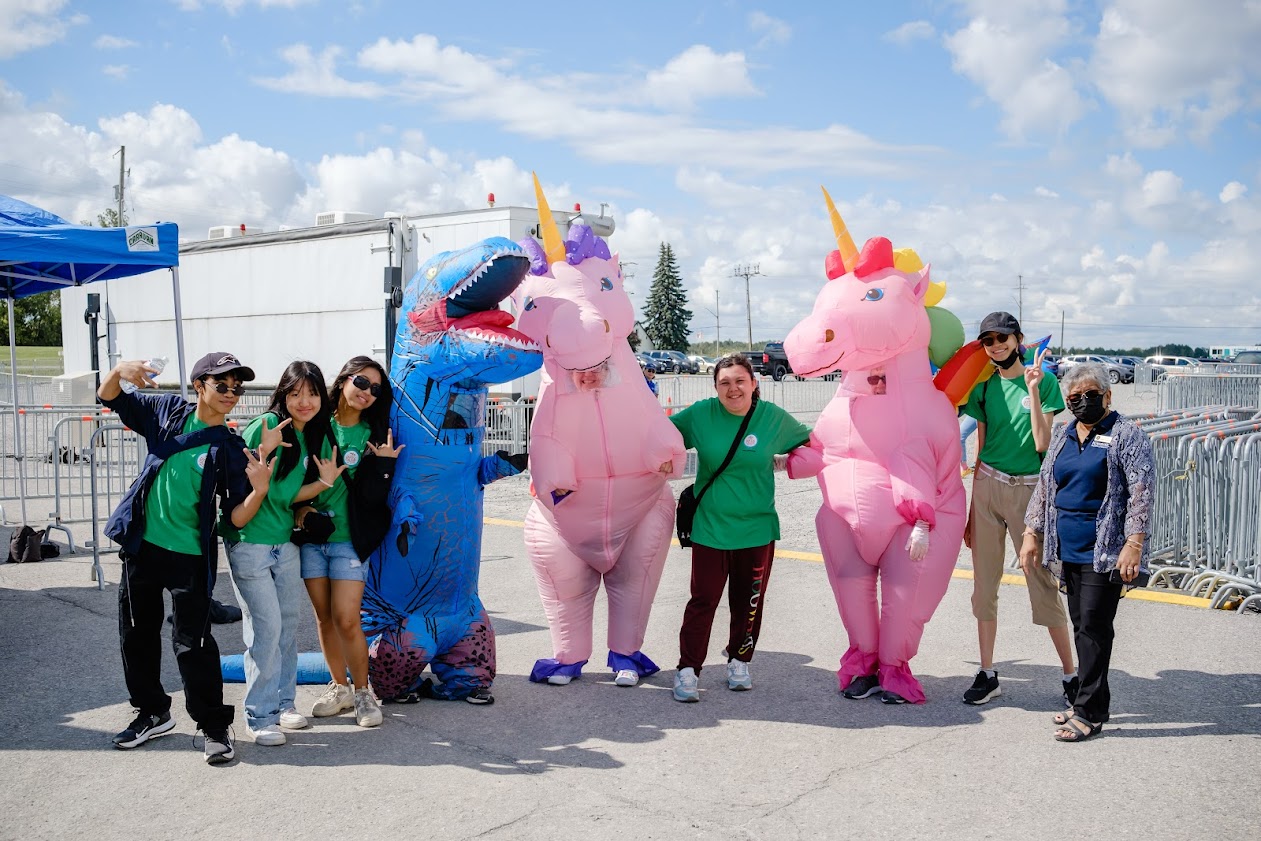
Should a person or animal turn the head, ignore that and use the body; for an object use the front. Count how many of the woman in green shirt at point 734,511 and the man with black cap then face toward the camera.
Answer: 2

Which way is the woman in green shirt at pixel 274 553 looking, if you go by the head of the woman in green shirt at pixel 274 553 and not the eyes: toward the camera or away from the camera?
toward the camera

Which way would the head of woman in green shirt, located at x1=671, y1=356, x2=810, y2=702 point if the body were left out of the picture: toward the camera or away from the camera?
toward the camera

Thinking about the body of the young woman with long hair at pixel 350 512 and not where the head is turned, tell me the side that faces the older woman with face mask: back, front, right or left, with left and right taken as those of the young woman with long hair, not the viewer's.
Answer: left

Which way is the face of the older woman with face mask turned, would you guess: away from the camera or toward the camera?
toward the camera

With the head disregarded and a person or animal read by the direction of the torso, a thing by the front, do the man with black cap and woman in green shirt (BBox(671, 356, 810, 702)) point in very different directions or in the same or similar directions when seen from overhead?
same or similar directions

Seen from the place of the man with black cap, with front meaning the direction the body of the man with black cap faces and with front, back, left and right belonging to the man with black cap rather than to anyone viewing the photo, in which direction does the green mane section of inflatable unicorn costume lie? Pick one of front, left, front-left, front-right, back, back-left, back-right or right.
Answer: left

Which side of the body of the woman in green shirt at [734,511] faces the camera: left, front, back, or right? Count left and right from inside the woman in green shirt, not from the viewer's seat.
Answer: front

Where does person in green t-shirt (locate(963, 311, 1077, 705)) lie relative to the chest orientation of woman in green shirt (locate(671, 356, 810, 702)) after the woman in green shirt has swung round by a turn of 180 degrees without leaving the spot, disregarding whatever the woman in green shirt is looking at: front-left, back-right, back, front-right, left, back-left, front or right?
right

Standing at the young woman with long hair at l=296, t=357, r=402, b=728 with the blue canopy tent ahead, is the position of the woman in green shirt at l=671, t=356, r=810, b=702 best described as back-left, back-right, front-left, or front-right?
back-right

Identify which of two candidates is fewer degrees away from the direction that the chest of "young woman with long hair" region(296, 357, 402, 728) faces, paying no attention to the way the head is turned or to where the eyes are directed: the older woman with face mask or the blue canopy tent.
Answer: the older woman with face mask

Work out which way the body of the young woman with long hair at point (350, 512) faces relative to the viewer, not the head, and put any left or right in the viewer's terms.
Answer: facing the viewer

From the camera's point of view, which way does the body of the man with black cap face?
toward the camera
